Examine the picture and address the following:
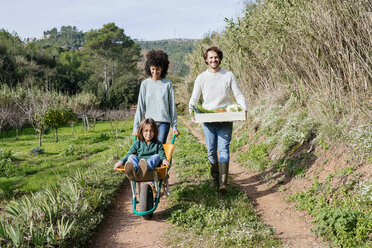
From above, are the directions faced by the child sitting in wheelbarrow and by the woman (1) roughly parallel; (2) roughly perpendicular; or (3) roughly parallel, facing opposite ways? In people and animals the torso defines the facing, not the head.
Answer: roughly parallel

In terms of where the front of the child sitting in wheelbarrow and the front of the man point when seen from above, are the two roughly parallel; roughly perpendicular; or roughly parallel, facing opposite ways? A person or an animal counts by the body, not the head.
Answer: roughly parallel

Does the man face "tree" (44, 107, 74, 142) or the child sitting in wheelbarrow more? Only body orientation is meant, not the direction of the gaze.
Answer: the child sitting in wheelbarrow

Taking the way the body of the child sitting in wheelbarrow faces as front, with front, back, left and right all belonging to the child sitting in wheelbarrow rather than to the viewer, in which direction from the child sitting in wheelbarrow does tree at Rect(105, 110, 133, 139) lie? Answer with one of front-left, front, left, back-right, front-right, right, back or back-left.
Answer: back

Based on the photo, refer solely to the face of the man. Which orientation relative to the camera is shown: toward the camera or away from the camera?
toward the camera

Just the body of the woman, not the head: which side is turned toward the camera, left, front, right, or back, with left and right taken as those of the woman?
front

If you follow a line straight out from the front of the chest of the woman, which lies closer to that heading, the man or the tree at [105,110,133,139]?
the man

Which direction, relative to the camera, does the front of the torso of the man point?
toward the camera

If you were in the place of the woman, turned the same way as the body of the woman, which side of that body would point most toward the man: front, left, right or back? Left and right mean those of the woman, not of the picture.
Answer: left

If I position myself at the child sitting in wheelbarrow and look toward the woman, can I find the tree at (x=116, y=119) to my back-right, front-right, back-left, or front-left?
front-left

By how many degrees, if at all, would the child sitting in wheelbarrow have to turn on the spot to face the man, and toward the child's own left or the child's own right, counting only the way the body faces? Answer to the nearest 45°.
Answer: approximately 90° to the child's own left

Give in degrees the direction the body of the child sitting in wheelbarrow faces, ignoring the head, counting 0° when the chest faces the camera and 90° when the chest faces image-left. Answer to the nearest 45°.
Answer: approximately 0°
